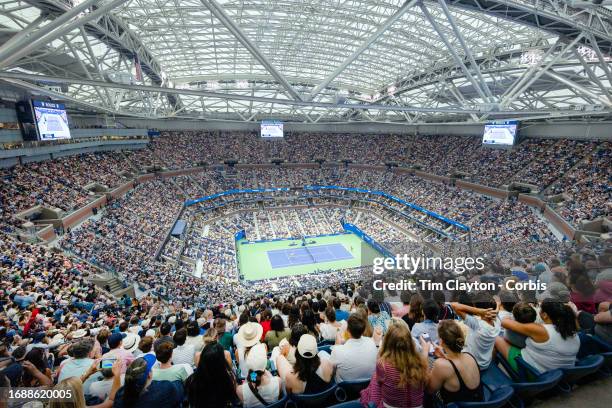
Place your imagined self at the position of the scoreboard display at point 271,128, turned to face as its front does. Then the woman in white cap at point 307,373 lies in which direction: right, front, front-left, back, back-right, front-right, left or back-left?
front

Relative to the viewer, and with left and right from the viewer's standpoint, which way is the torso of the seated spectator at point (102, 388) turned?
facing away from the viewer and to the right of the viewer

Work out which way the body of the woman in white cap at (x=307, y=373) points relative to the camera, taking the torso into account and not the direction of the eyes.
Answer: away from the camera

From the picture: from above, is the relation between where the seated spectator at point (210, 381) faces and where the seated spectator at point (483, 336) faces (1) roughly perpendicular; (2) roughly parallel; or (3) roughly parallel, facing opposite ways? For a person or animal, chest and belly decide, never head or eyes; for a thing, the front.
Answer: roughly parallel

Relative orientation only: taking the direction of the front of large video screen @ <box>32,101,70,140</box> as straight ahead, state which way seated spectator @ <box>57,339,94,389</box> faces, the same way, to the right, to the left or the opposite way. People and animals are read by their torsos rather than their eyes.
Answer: to the left

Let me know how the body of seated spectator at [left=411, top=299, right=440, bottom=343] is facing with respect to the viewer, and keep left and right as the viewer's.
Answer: facing away from the viewer and to the left of the viewer

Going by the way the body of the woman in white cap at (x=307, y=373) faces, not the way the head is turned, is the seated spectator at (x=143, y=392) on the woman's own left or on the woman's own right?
on the woman's own left

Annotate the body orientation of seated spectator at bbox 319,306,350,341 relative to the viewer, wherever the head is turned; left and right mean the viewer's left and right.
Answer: facing away from the viewer

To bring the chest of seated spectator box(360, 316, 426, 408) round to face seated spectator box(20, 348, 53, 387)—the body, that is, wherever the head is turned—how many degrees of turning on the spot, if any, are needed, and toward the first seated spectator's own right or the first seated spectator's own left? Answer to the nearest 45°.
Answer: approximately 90° to the first seated spectator's own left

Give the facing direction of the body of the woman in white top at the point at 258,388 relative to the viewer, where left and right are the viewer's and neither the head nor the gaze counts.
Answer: facing away from the viewer

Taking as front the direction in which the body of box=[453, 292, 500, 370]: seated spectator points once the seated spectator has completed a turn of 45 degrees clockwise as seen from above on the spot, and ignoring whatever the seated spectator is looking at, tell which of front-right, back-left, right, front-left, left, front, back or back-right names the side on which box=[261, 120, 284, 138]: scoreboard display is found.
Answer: front-left

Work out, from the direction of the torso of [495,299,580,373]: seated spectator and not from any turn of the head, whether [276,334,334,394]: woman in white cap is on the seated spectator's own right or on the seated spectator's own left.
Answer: on the seated spectator's own left

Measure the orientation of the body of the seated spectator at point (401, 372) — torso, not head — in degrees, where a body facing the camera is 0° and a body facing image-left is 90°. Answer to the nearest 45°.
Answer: approximately 180°

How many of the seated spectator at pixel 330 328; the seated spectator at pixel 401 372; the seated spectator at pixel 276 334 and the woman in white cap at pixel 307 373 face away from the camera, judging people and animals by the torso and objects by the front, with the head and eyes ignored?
4

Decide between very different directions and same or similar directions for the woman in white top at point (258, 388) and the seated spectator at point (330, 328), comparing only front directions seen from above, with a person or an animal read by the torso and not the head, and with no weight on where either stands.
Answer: same or similar directions

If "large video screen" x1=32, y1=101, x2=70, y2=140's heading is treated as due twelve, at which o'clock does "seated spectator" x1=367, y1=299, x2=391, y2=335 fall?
The seated spectator is roughly at 1 o'clock from the large video screen.

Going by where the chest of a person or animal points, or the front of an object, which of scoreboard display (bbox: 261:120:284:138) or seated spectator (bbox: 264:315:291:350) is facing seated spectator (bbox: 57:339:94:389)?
the scoreboard display

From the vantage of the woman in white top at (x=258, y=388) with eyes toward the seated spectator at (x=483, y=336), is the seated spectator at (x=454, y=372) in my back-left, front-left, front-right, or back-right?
front-right
